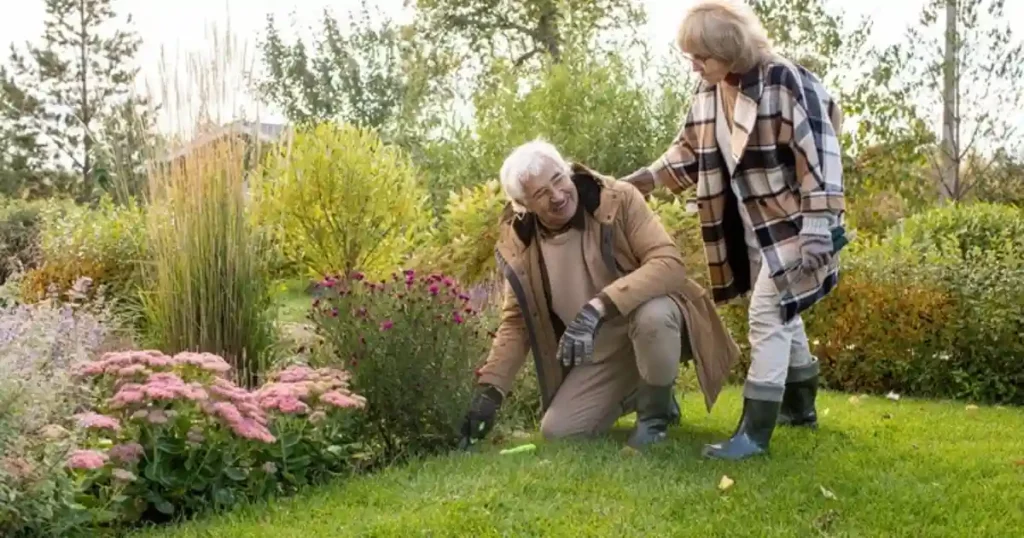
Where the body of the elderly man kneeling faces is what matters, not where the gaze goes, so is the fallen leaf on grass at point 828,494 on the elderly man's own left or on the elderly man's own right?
on the elderly man's own left

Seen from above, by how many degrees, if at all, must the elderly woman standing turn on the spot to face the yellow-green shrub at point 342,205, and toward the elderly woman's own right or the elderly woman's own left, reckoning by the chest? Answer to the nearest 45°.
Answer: approximately 90° to the elderly woman's own right

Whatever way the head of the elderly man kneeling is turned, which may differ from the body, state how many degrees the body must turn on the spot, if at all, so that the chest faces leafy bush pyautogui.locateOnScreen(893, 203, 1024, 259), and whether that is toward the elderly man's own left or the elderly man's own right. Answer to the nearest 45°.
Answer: approximately 180°

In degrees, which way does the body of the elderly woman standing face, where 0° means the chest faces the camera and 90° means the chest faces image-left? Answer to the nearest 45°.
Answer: approximately 45°

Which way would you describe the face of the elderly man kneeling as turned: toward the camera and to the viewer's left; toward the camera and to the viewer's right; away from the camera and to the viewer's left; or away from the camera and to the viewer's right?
toward the camera and to the viewer's right

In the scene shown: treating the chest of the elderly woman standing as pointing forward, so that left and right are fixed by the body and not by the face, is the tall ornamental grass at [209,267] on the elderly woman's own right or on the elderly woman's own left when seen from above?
on the elderly woman's own right

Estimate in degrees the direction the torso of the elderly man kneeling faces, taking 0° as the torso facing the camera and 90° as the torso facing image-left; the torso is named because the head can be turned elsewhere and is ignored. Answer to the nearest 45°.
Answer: approximately 45°

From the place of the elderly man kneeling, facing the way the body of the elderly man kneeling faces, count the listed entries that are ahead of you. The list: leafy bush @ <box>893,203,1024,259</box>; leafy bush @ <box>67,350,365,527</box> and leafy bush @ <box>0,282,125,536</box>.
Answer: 2

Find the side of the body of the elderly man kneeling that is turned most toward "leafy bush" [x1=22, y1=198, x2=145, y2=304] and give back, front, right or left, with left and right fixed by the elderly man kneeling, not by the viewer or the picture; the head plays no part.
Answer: right

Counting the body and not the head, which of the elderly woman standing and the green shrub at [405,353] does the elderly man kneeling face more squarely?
the green shrub

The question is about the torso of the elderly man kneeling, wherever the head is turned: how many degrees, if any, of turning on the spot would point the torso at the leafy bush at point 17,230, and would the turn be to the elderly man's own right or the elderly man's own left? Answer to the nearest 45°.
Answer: approximately 90° to the elderly man's own right

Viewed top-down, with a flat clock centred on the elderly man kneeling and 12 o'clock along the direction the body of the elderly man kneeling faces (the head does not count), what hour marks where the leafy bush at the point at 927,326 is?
The leafy bush is roughly at 6 o'clock from the elderly man kneeling.

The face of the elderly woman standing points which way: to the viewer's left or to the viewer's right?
to the viewer's left
